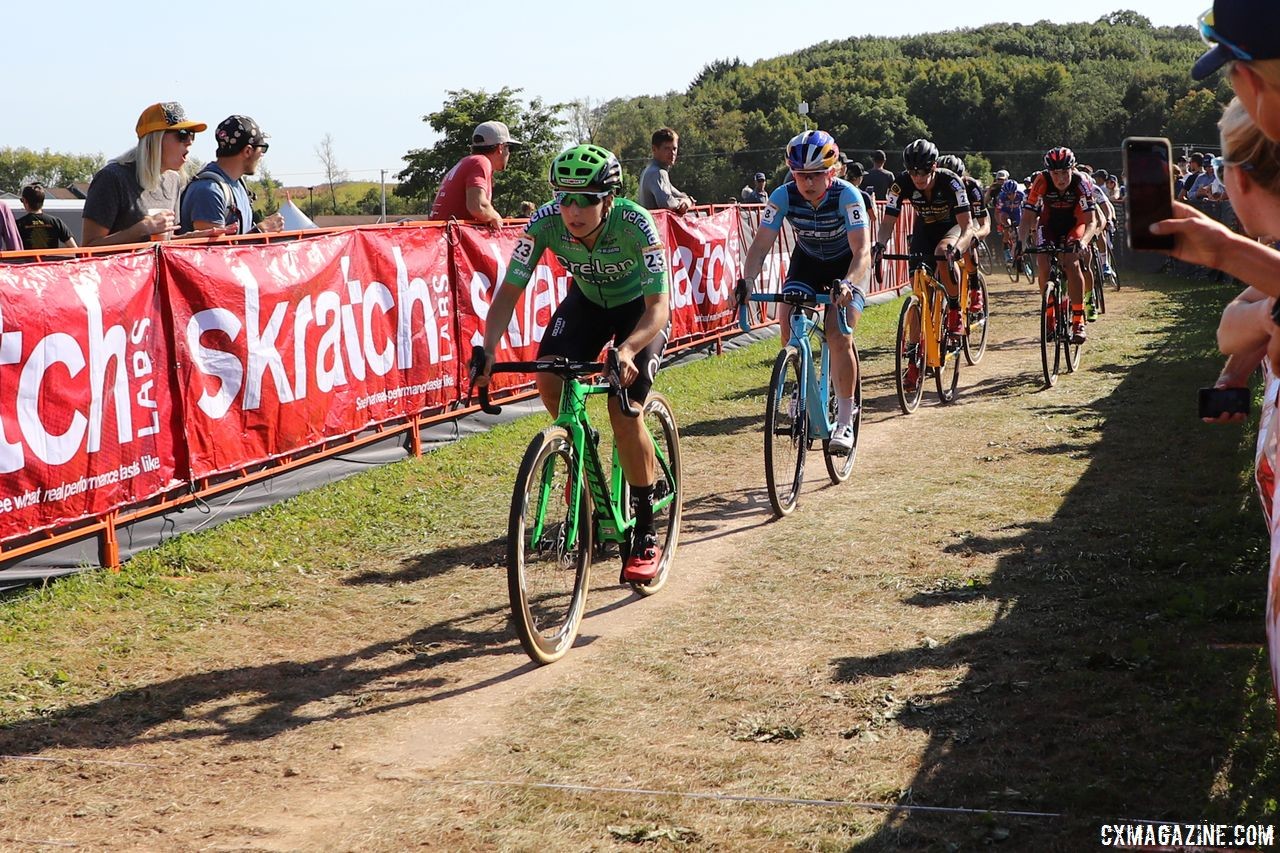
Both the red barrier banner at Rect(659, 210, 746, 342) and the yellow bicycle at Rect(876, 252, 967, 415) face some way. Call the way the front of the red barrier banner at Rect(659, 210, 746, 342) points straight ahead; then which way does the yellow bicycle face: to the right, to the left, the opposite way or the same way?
to the right

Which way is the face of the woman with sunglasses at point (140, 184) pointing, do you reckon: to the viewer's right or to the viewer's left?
to the viewer's right

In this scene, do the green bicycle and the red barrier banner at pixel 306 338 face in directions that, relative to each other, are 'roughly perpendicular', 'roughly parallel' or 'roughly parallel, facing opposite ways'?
roughly perpendicular

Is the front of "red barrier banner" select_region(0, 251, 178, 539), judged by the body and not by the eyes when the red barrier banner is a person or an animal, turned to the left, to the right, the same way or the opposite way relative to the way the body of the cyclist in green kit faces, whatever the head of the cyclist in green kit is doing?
to the left

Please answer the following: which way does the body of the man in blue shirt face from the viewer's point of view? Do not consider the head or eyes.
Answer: to the viewer's right

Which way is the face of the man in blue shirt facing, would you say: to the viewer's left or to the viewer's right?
to the viewer's right

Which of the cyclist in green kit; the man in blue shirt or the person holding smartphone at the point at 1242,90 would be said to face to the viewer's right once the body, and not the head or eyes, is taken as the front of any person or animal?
the man in blue shirt

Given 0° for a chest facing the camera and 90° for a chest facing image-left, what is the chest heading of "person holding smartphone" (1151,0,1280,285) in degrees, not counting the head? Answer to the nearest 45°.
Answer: approximately 90°

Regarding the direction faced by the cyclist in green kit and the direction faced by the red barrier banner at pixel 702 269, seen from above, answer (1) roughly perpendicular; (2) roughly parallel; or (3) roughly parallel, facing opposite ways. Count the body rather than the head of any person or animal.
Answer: roughly perpendicular
